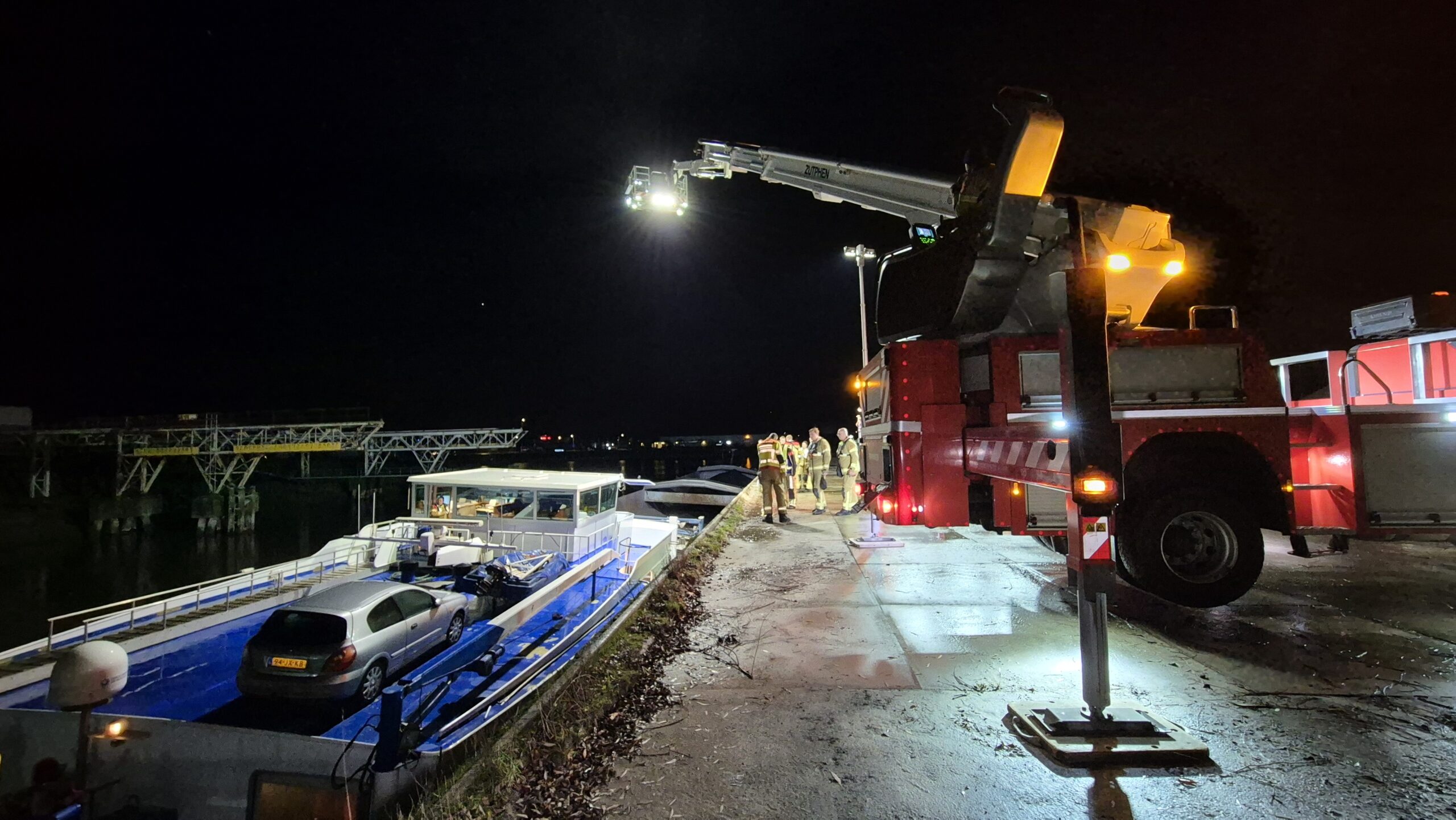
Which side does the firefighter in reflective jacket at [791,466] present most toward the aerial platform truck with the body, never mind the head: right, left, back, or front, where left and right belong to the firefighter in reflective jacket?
back

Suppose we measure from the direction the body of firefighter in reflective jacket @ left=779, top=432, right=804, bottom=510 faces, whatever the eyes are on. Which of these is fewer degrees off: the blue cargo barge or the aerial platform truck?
the blue cargo barge
